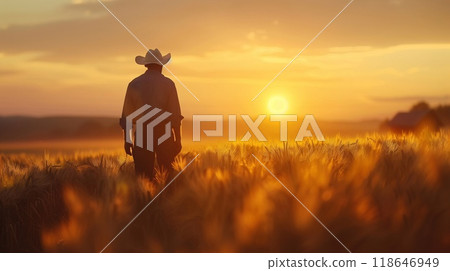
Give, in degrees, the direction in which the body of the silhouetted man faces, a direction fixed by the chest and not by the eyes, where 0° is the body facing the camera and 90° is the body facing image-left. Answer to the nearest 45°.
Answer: approximately 180°
